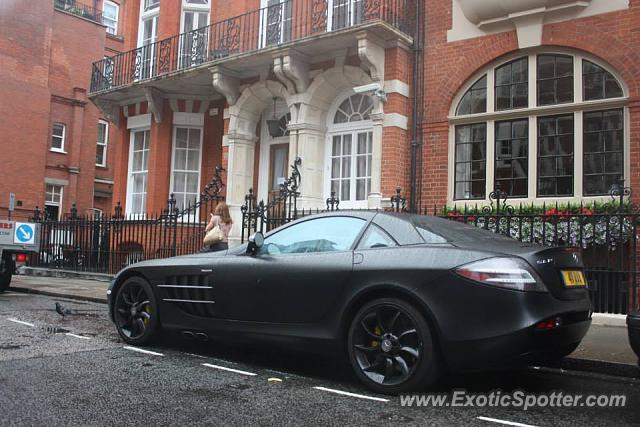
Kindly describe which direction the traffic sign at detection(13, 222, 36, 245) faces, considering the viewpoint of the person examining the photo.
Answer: facing the viewer

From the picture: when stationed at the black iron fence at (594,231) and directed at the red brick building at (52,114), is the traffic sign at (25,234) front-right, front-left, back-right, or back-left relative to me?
front-left

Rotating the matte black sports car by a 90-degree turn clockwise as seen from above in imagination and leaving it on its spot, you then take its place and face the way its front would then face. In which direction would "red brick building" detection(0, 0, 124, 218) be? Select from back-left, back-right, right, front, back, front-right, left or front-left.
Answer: left

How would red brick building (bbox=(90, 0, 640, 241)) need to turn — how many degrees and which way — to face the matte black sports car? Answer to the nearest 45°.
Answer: approximately 45° to its left

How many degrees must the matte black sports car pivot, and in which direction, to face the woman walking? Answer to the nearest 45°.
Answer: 0° — it already faces them

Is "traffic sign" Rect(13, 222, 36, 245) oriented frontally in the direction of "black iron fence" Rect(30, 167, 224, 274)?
no

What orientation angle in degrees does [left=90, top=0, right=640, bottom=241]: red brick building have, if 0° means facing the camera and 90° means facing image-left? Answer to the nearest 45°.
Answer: approximately 45°

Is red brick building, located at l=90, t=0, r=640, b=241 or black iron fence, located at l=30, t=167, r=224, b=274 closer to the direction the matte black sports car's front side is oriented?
the black iron fence

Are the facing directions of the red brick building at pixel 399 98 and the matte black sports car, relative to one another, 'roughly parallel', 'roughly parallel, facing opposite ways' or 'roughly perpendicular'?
roughly perpendicular

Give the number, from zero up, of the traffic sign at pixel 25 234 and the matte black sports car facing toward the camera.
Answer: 1

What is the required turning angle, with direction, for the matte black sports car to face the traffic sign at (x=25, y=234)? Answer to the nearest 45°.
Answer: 0° — it already faces it

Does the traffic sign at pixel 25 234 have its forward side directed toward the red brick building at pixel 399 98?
no

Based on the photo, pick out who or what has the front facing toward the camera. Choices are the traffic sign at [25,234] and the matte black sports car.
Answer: the traffic sign

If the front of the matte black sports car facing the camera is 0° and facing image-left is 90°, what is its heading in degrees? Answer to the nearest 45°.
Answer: approximately 135°
